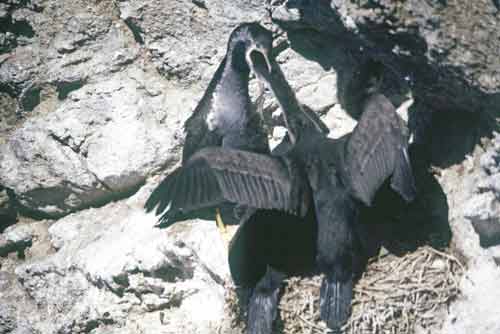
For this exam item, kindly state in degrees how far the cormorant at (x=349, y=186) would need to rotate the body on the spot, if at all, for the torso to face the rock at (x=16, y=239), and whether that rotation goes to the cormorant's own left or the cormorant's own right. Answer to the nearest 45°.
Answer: approximately 45° to the cormorant's own left

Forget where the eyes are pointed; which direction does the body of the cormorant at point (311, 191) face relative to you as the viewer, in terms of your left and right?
facing away from the viewer and to the left of the viewer

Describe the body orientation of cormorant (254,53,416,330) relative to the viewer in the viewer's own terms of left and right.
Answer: facing away from the viewer and to the left of the viewer

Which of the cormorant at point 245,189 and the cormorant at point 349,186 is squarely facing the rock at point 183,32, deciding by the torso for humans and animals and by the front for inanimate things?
the cormorant at point 349,186

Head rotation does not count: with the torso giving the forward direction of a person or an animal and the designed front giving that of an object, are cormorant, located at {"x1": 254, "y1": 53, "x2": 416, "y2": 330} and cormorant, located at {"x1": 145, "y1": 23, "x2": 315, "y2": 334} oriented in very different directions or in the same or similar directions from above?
very different directions

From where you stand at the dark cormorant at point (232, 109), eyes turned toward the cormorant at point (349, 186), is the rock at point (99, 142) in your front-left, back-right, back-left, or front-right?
back-right

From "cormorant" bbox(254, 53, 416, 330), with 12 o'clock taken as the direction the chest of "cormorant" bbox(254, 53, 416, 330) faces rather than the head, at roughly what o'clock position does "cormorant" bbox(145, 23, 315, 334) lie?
"cormorant" bbox(145, 23, 315, 334) is roughly at 11 o'clock from "cormorant" bbox(254, 53, 416, 330).
